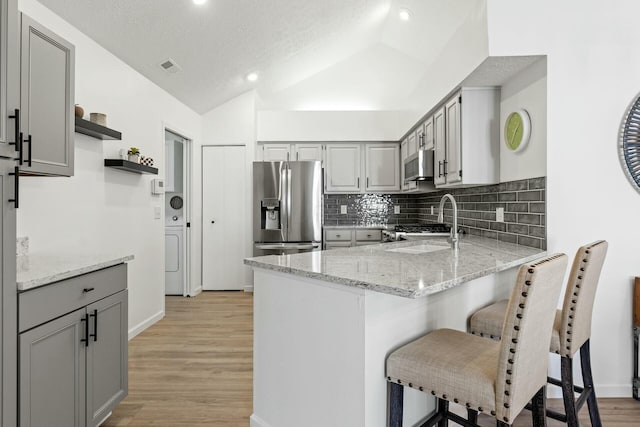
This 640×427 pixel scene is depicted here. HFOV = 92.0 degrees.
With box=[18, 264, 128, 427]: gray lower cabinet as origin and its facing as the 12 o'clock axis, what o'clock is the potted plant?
The potted plant is roughly at 8 o'clock from the gray lower cabinet.

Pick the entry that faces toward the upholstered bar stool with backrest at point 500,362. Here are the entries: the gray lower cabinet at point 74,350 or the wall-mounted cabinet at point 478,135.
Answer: the gray lower cabinet

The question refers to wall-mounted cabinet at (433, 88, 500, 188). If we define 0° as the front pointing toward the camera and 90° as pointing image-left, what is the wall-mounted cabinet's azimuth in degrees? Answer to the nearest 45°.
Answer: approximately 90°

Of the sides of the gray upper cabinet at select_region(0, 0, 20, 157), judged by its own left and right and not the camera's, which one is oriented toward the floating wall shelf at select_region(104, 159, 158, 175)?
left

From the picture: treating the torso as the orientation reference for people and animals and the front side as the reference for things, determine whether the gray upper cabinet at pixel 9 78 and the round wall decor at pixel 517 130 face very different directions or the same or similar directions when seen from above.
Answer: very different directions

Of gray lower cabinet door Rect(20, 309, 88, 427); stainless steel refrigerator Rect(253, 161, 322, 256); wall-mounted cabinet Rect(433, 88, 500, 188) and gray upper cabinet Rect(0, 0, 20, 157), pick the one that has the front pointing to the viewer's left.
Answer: the wall-mounted cabinet

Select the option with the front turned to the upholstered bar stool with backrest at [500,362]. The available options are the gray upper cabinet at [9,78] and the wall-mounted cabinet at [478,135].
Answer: the gray upper cabinet

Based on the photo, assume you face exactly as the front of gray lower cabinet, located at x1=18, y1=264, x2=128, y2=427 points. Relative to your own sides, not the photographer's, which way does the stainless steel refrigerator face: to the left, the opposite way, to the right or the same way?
to the right
